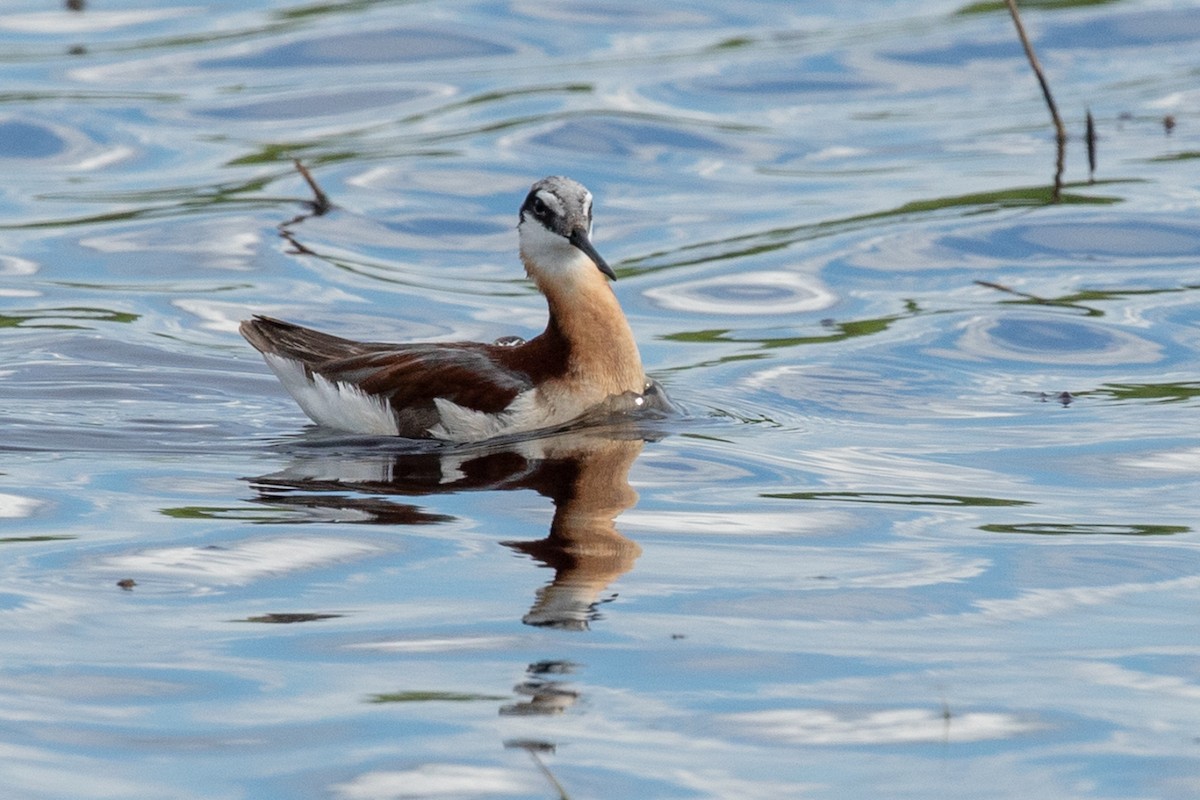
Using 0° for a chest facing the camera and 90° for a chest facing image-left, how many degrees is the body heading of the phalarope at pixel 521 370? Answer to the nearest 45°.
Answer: approximately 270°

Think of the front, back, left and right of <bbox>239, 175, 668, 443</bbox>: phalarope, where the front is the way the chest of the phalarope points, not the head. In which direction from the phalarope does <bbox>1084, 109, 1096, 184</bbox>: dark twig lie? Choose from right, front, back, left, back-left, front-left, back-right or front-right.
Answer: front-left

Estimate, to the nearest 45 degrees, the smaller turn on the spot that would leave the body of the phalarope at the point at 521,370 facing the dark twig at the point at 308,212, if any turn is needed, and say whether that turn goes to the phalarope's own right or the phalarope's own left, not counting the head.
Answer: approximately 90° to the phalarope's own left
